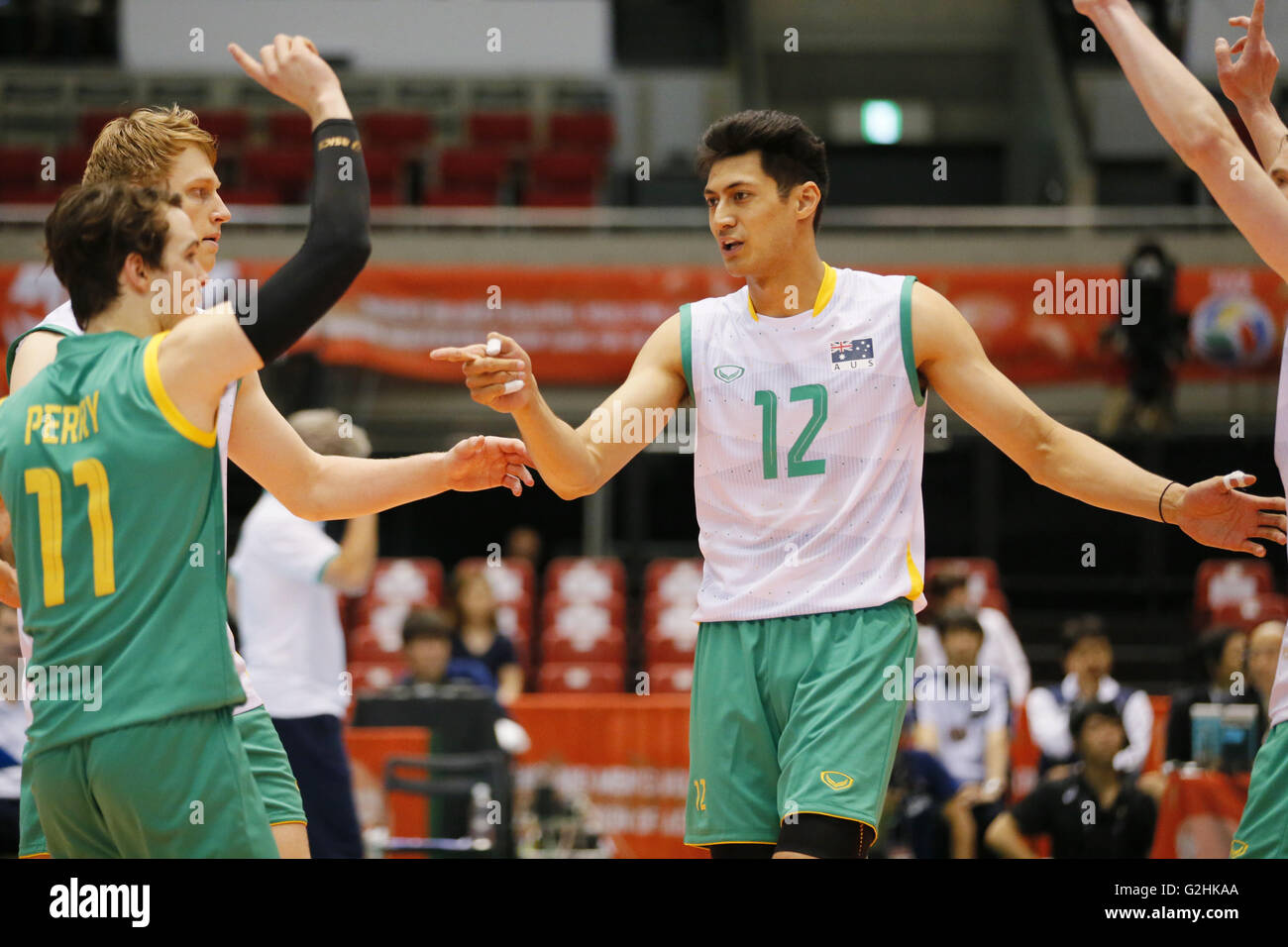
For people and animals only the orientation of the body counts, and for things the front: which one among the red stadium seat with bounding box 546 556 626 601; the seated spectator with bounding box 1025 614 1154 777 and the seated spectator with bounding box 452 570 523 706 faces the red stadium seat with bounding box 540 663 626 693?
the red stadium seat with bounding box 546 556 626 601

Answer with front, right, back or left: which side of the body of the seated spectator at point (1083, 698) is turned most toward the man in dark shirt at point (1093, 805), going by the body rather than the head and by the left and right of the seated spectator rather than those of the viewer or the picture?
front

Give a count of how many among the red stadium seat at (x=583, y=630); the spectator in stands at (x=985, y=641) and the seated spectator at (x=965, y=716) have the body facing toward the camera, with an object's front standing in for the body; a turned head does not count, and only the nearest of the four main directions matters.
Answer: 3

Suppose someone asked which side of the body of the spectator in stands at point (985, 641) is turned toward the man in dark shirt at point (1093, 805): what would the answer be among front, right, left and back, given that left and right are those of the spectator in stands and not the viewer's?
front

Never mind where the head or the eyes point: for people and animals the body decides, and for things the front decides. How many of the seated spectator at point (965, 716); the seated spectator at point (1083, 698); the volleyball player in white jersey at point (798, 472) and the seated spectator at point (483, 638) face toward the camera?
4

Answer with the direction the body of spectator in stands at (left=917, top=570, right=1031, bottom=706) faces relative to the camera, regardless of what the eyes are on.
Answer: toward the camera

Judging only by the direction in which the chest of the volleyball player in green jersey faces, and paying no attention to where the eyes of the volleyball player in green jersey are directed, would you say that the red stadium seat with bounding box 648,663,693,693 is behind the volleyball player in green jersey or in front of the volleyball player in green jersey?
in front

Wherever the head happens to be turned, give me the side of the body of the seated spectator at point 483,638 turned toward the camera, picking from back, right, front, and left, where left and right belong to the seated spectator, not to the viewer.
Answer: front

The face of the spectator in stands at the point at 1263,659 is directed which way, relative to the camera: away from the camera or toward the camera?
toward the camera

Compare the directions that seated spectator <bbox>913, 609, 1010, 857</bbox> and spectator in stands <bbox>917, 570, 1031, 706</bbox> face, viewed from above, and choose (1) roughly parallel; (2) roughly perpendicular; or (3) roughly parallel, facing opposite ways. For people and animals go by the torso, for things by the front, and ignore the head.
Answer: roughly parallel

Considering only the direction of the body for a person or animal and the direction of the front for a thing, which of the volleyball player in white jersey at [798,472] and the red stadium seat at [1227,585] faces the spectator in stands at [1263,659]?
the red stadium seat

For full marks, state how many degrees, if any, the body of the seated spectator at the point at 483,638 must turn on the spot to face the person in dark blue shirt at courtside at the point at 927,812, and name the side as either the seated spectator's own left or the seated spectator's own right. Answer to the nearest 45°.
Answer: approximately 45° to the seated spectator's own left
